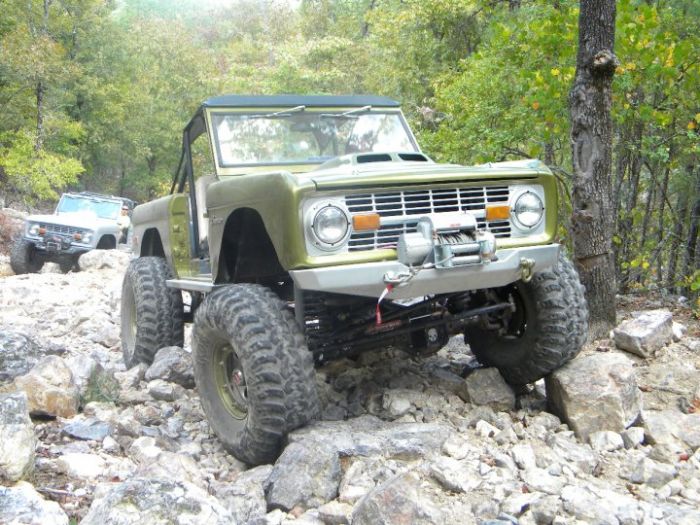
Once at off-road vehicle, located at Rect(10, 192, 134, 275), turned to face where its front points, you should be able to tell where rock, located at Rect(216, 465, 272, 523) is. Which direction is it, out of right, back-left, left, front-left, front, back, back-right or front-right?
front-left

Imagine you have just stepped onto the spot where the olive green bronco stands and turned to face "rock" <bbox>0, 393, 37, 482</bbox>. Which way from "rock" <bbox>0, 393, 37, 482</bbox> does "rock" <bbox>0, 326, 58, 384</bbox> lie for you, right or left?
right

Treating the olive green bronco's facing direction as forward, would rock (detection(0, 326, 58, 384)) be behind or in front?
behind

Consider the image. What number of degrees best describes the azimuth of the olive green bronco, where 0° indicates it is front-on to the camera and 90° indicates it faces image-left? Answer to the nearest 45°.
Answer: approximately 315°

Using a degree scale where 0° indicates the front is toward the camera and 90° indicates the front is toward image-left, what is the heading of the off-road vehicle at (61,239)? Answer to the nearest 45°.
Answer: approximately 45°

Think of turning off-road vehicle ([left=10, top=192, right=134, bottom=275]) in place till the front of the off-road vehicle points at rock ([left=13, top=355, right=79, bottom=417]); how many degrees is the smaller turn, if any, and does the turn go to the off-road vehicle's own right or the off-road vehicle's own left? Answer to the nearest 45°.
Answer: approximately 45° to the off-road vehicle's own left

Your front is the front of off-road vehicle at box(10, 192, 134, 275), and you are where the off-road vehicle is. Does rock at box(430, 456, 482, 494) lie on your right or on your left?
on your left
